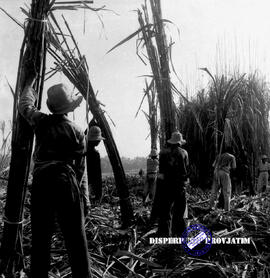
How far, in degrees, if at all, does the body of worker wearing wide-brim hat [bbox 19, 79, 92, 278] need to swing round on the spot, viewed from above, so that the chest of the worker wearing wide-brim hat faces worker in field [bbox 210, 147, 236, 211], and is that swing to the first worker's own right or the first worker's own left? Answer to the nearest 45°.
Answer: approximately 45° to the first worker's own right

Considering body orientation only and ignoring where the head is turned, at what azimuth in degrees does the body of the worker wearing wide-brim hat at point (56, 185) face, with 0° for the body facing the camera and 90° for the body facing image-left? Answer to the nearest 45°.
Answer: approximately 180°

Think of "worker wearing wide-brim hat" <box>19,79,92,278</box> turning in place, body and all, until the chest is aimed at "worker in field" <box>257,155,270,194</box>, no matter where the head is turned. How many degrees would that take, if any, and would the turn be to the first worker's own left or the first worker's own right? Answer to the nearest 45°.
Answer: approximately 45° to the first worker's own right

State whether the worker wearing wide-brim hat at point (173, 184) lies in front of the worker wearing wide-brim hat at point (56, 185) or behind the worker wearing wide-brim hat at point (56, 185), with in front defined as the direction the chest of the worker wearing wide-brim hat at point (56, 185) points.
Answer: in front
